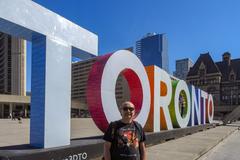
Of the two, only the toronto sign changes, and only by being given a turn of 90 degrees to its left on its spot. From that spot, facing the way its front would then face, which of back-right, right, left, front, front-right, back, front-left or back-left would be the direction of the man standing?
back-right
